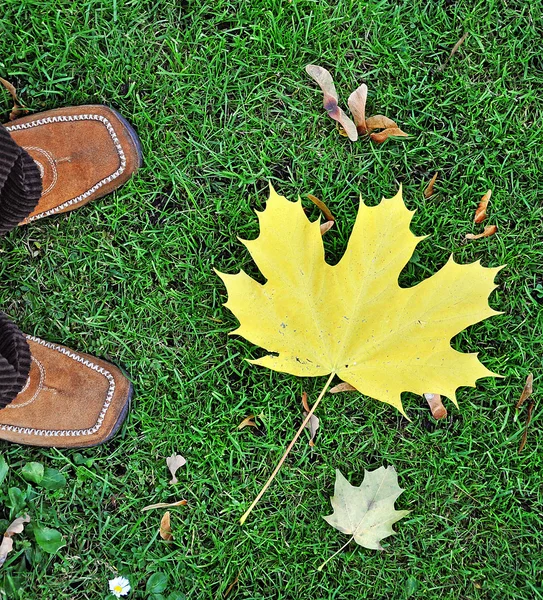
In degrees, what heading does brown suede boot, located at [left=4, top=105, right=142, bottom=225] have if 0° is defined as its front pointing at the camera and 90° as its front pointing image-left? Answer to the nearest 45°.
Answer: approximately 270°

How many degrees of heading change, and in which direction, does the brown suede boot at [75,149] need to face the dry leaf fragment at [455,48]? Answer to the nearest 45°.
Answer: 0° — it already faces it

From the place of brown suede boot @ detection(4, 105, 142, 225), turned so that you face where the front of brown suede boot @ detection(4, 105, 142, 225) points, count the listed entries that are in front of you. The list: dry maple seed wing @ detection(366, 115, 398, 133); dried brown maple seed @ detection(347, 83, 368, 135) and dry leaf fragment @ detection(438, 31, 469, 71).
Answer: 3
